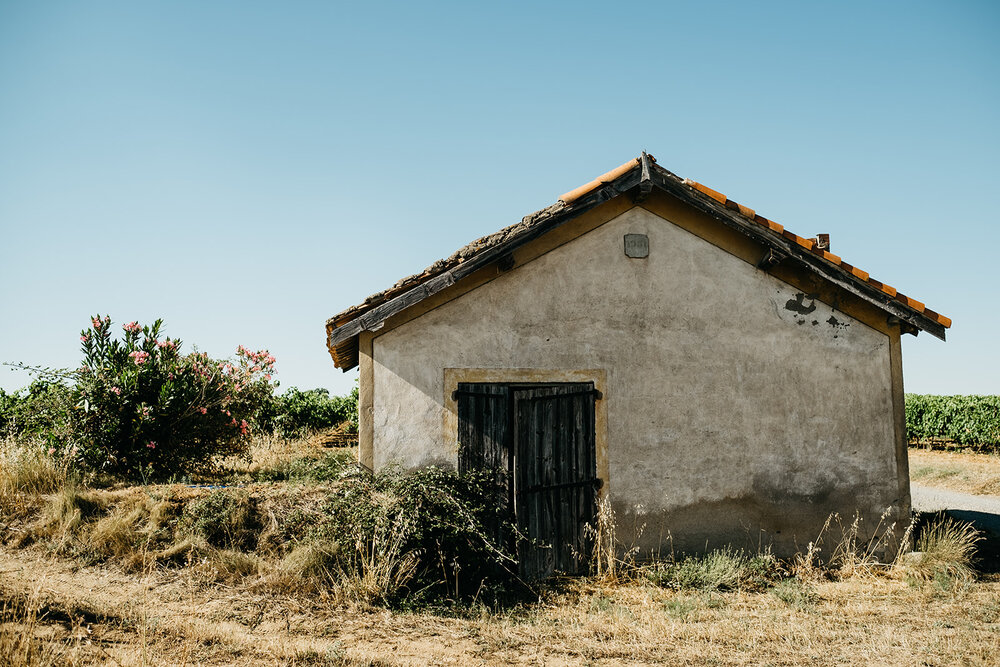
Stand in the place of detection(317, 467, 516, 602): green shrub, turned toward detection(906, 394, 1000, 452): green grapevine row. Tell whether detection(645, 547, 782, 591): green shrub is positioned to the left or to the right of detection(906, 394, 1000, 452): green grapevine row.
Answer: right

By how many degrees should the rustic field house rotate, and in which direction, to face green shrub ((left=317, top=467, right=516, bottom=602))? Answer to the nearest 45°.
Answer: approximately 45° to its right

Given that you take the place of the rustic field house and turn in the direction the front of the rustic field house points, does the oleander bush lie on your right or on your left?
on your right

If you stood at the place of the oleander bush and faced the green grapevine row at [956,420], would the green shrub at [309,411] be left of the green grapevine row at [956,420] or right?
left

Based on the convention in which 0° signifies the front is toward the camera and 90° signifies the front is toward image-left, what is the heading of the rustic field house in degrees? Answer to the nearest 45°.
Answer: approximately 0°

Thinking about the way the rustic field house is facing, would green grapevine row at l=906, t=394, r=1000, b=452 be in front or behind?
behind

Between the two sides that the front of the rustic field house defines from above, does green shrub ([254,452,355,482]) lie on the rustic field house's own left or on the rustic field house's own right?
on the rustic field house's own right
